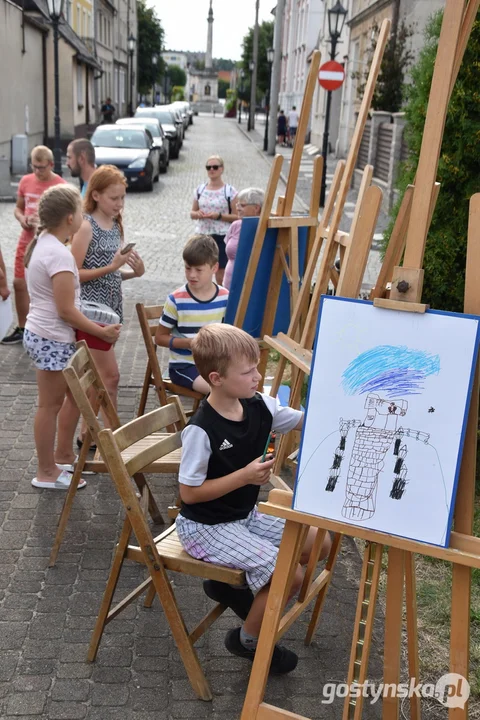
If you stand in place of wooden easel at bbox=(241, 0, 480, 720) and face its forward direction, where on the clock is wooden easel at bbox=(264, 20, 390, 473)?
wooden easel at bbox=(264, 20, 390, 473) is roughly at 4 o'clock from wooden easel at bbox=(241, 0, 480, 720).

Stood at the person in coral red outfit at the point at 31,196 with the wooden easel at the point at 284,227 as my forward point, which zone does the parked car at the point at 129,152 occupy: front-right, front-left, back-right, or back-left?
back-left

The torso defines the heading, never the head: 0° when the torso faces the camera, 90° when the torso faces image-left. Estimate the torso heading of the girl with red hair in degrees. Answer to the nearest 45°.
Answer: approximately 315°

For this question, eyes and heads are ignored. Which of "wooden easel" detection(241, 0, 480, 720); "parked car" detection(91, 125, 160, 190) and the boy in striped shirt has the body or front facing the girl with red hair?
the parked car

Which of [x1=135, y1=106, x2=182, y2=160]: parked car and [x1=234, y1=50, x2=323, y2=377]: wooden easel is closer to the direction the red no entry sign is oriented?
the wooden easel

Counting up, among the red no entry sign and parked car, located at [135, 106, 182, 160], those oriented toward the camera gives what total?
2

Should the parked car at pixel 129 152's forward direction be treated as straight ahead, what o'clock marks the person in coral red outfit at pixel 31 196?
The person in coral red outfit is roughly at 12 o'clock from the parked car.

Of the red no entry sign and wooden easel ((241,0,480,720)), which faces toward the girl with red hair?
the red no entry sign

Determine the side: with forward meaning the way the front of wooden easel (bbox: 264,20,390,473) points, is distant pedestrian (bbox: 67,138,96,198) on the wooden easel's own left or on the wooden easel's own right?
on the wooden easel's own right

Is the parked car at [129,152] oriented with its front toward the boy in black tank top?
yes

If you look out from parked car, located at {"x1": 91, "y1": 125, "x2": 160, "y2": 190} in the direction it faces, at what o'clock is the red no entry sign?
The red no entry sign is roughly at 10 o'clock from the parked car.

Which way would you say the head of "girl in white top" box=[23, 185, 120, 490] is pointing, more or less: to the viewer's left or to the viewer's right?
to the viewer's right

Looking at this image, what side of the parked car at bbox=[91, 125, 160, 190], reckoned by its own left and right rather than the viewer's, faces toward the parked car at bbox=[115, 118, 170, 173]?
back

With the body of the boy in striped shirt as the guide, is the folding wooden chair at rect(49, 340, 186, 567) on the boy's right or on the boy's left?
on the boy's right

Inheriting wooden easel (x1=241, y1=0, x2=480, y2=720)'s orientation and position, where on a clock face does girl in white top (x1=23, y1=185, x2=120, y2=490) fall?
The girl in white top is roughly at 3 o'clock from the wooden easel.

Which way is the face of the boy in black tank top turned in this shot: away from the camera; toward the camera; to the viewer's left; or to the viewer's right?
to the viewer's right
